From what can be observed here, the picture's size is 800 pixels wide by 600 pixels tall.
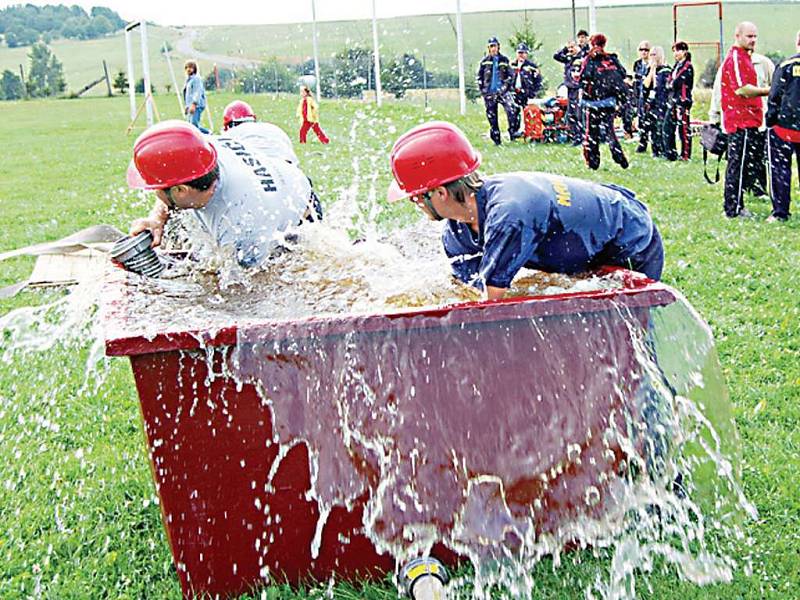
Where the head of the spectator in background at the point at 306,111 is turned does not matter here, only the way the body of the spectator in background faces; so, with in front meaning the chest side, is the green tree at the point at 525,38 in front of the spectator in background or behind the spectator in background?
behind

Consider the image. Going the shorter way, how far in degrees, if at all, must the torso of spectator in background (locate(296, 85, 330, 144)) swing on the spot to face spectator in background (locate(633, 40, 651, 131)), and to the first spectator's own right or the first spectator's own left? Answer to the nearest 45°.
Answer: approximately 90° to the first spectator's own left

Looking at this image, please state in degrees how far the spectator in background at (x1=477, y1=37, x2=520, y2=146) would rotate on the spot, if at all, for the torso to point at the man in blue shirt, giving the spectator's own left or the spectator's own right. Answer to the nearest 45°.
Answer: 0° — they already face them

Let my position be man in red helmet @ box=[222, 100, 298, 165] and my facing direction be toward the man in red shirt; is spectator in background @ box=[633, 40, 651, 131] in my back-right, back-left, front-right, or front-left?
front-left

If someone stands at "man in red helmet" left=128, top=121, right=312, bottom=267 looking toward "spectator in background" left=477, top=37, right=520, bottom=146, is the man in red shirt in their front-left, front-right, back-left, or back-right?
front-right

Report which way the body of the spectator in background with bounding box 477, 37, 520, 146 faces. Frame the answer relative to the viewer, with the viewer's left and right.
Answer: facing the viewer

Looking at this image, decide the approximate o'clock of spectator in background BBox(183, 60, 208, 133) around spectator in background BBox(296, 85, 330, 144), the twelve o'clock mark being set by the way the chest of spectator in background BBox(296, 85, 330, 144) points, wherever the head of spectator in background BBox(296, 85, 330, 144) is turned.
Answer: spectator in background BBox(183, 60, 208, 133) is roughly at 1 o'clock from spectator in background BBox(296, 85, 330, 144).

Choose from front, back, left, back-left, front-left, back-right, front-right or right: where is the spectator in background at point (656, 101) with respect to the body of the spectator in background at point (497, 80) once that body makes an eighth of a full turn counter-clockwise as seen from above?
front
